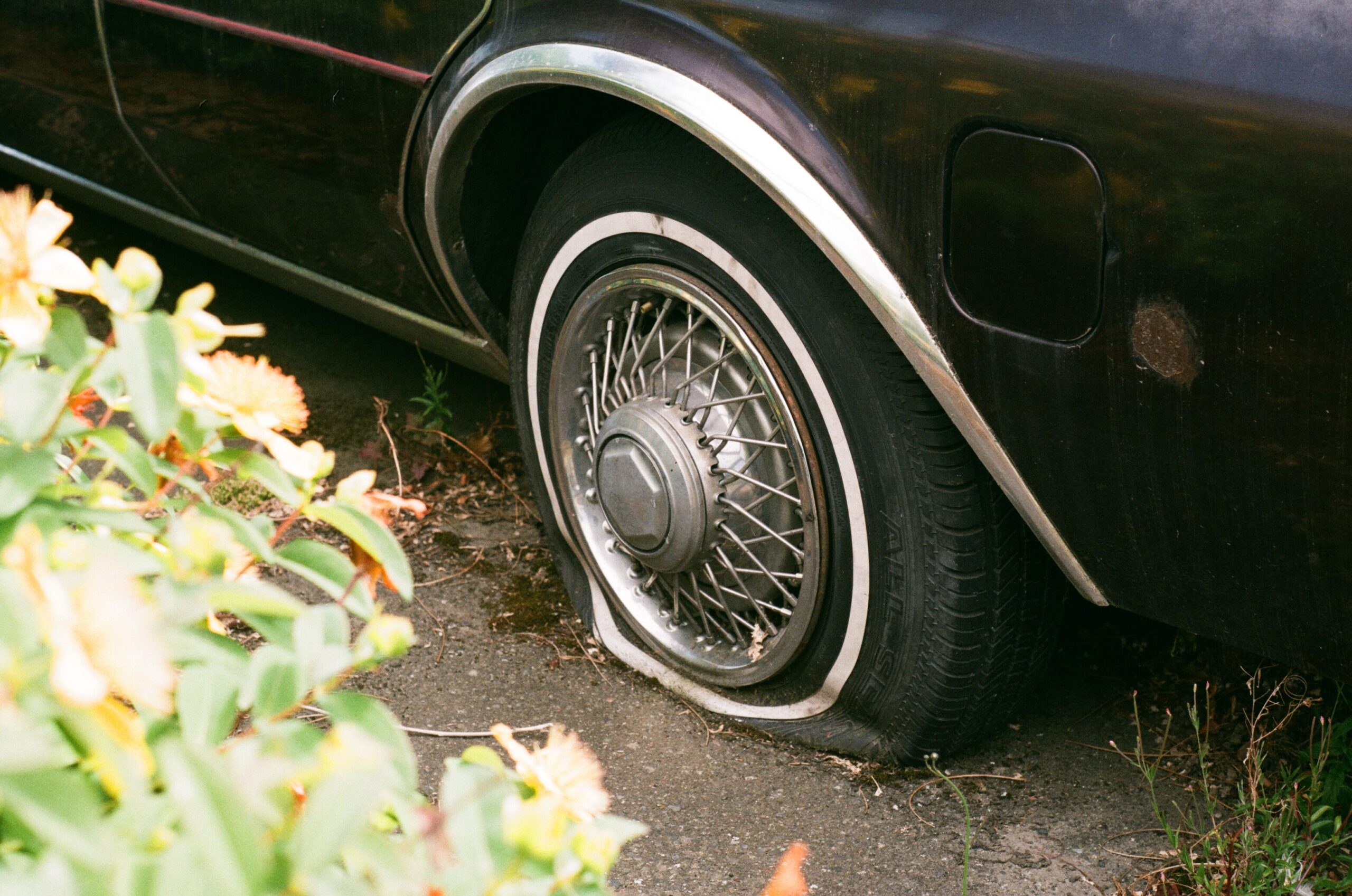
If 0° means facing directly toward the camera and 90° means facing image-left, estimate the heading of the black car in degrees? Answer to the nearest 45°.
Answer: approximately 135°
